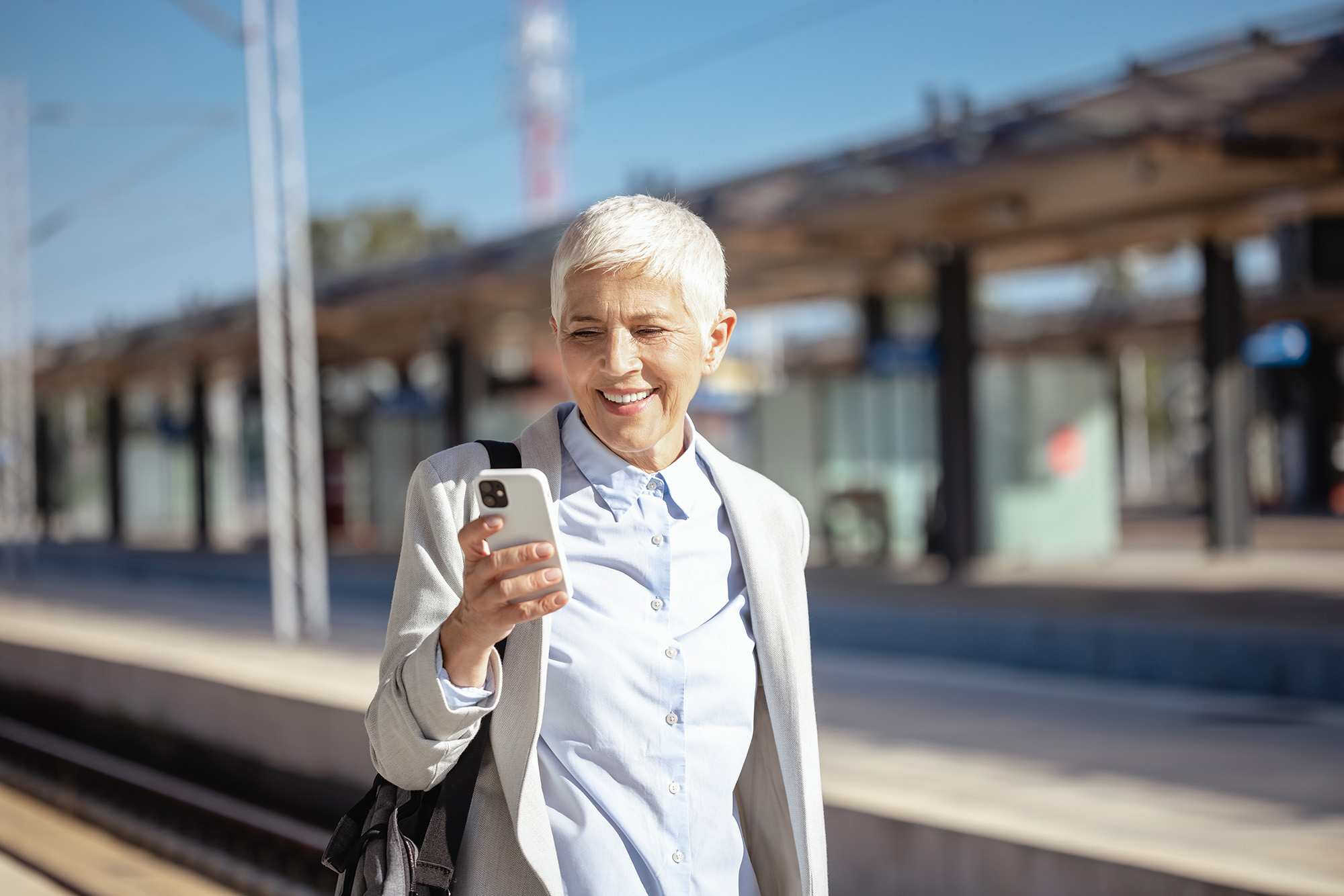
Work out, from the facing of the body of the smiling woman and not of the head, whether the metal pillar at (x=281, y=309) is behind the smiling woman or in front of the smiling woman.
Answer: behind

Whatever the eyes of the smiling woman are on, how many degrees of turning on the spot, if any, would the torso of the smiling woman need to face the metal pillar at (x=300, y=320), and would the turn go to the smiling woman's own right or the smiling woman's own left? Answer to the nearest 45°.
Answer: approximately 180°

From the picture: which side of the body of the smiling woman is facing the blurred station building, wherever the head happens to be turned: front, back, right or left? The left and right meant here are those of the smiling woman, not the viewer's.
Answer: back

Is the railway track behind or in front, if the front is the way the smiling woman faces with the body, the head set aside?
behind

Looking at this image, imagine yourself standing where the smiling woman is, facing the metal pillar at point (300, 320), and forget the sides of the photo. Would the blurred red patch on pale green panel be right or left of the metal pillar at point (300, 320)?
right

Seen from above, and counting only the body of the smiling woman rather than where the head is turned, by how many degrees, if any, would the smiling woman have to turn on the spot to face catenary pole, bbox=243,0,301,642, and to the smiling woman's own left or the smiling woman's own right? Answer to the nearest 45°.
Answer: approximately 180°

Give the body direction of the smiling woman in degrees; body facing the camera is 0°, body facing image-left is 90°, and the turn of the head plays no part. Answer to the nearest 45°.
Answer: approximately 0°
